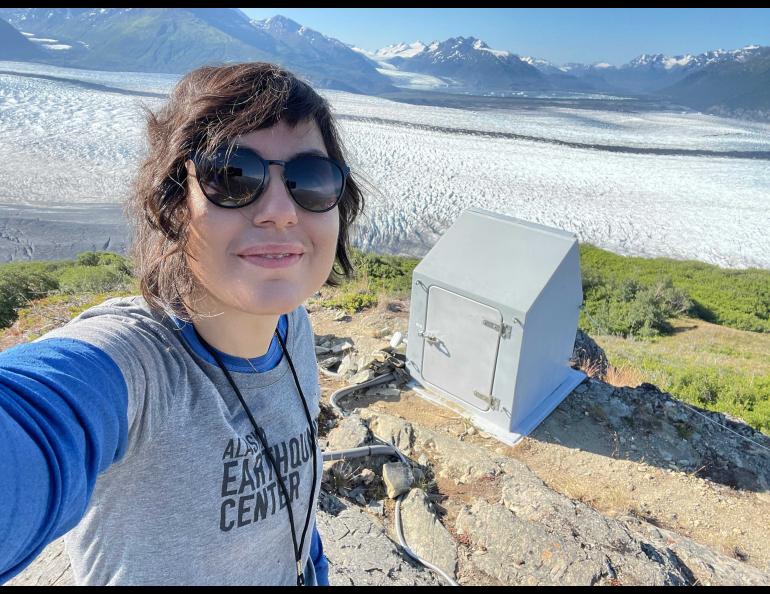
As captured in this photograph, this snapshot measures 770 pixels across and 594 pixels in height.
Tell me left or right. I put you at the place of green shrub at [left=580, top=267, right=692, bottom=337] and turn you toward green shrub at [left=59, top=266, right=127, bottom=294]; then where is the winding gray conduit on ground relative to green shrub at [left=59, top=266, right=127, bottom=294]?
left

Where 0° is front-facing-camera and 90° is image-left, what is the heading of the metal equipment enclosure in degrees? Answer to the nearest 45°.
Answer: approximately 45°

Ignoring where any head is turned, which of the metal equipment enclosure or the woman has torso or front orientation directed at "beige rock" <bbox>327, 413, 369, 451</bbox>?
the metal equipment enclosure

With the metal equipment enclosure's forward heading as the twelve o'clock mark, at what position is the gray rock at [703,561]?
The gray rock is roughly at 9 o'clock from the metal equipment enclosure.

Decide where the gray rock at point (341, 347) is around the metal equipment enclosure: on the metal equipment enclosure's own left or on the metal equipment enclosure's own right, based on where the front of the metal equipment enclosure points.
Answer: on the metal equipment enclosure's own right

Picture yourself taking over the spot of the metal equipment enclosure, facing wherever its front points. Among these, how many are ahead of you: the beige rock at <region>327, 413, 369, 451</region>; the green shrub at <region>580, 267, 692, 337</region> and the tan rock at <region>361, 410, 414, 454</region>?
2

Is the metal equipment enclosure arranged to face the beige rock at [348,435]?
yes
